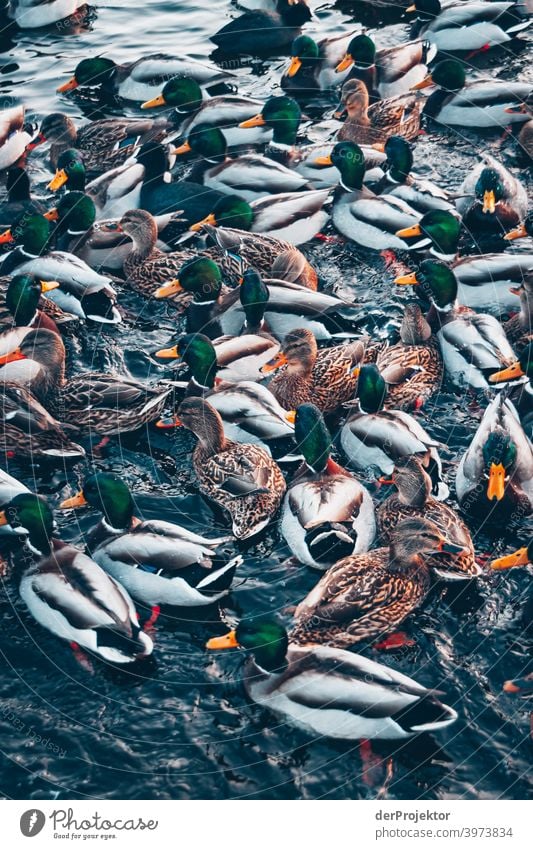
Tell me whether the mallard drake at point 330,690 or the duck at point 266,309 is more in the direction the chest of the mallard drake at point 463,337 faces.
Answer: the duck

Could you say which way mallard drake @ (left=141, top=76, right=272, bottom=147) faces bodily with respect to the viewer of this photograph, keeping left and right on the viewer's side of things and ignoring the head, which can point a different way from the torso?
facing to the left of the viewer

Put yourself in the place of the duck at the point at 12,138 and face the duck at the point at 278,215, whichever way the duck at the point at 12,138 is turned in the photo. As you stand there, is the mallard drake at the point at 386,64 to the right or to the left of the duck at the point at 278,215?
left

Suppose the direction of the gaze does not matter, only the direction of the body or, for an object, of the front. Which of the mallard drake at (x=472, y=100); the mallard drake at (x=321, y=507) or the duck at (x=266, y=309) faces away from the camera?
the mallard drake at (x=321, y=507)

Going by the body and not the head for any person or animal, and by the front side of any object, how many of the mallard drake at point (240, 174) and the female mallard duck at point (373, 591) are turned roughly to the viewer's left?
1

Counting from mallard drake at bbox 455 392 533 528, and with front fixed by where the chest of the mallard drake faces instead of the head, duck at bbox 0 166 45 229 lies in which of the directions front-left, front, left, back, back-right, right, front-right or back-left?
back-right

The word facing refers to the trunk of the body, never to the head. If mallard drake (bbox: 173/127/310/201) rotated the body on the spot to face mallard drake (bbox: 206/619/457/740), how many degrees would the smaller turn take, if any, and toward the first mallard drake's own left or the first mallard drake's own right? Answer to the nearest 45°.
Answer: approximately 90° to the first mallard drake's own left

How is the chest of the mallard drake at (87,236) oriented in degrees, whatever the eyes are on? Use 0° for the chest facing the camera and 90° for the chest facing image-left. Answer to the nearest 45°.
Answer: approximately 90°

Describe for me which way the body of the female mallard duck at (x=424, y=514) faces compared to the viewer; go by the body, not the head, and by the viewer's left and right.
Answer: facing away from the viewer and to the left of the viewer

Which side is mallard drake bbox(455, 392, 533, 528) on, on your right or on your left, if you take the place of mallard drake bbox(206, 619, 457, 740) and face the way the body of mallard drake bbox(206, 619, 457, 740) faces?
on your right

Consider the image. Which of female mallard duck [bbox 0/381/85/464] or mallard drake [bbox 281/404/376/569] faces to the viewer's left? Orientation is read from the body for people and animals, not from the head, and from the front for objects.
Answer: the female mallard duck

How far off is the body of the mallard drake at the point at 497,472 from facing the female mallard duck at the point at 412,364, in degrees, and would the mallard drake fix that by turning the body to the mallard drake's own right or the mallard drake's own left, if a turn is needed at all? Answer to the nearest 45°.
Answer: approximately 180°

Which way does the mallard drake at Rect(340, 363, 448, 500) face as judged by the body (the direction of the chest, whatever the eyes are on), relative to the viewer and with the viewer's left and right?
facing away from the viewer and to the left of the viewer

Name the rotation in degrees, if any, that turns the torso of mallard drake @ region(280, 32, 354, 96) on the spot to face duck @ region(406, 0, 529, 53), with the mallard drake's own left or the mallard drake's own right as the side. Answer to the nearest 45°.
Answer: approximately 180°

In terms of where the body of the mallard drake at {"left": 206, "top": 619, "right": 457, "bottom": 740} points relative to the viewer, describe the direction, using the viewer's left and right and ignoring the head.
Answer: facing to the left of the viewer
